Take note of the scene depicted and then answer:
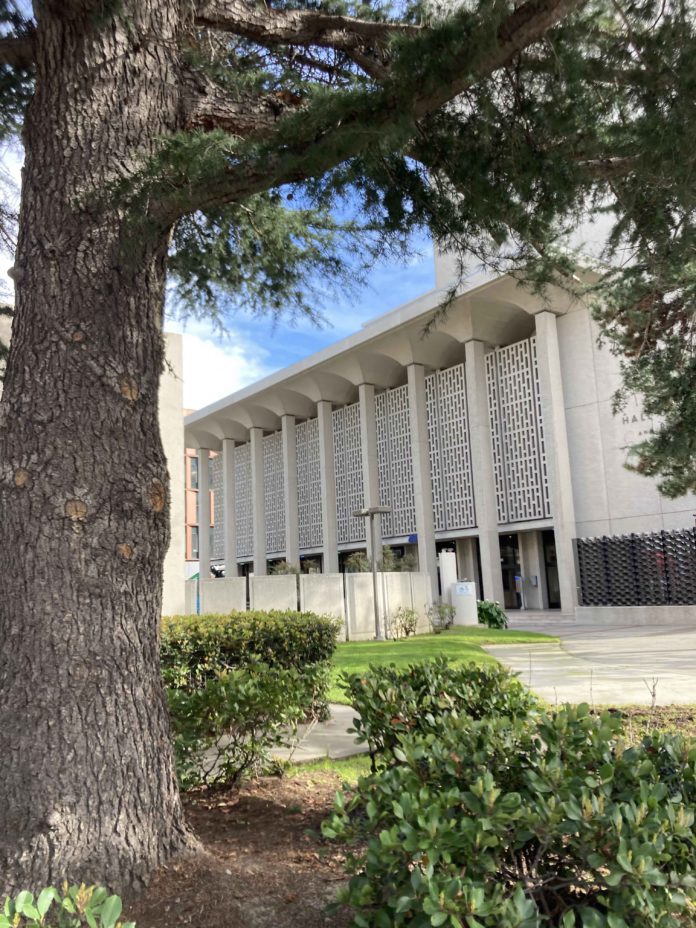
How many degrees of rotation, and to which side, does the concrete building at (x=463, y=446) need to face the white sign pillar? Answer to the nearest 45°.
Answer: approximately 45° to its left

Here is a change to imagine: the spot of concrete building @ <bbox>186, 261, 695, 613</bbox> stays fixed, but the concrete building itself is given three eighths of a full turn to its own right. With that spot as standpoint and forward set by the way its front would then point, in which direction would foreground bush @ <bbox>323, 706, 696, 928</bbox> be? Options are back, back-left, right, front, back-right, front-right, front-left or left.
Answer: back

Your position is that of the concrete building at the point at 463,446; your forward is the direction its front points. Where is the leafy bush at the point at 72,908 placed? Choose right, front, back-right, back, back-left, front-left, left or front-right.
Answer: front-left

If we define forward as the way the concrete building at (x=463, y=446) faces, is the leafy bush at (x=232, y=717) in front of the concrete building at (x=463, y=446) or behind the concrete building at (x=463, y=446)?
in front

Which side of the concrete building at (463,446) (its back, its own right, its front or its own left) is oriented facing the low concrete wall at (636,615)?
left

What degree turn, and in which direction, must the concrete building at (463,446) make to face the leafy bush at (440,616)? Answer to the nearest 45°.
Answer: approximately 45° to its left

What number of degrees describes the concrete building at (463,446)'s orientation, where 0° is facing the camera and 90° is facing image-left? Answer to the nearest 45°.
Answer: approximately 45°

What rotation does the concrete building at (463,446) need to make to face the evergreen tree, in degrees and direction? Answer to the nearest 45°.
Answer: approximately 45° to its left

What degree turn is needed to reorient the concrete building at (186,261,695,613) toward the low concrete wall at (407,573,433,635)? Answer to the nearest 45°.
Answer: approximately 45° to its left

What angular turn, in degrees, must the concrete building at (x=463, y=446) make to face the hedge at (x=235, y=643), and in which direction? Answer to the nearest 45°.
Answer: approximately 45° to its left

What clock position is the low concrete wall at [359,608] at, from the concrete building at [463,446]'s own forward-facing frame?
The low concrete wall is roughly at 11 o'clock from the concrete building.
